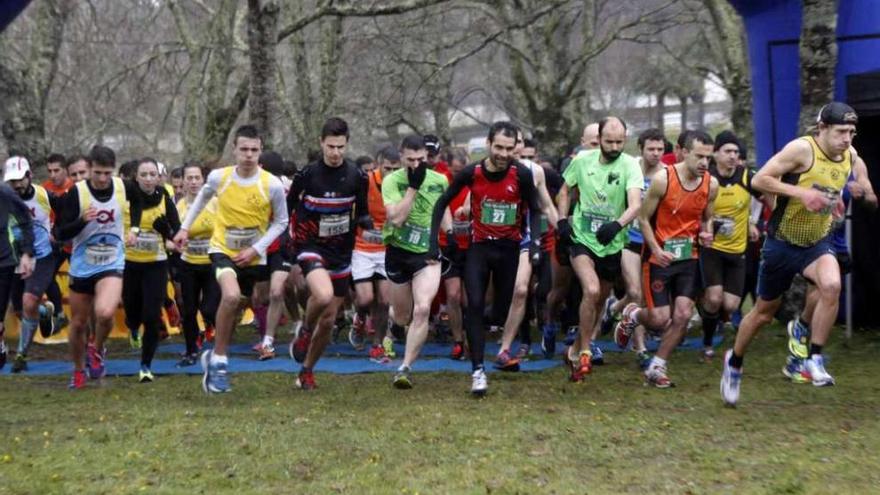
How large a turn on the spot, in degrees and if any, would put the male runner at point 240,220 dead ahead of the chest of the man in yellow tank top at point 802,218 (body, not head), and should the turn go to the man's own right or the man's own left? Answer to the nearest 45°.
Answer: approximately 135° to the man's own right

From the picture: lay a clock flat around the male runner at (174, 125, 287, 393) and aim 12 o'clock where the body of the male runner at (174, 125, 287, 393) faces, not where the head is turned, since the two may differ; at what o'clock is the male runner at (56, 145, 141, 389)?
the male runner at (56, 145, 141, 389) is roughly at 4 o'clock from the male runner at (174, 125, 287, 393).

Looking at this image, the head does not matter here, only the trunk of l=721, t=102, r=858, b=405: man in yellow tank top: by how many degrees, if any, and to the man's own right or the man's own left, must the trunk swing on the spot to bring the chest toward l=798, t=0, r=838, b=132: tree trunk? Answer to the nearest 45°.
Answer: approximately 135° to the man's own left

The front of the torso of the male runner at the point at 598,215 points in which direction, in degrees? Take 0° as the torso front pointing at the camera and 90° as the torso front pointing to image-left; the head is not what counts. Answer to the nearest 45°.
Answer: approximately 0°

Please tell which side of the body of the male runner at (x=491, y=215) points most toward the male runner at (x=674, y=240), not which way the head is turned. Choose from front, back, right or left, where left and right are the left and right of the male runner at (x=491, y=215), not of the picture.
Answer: left

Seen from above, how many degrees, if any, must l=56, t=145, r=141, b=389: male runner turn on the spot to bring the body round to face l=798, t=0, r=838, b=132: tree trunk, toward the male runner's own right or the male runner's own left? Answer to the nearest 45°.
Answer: approximately 90° to the male runner's own left

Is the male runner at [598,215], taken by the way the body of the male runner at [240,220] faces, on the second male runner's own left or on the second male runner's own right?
on the second male runner's own left

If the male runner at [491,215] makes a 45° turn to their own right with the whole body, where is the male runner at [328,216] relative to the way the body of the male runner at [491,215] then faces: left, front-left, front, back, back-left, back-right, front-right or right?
front-right

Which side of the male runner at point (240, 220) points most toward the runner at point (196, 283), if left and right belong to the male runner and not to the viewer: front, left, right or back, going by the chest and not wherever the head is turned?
back

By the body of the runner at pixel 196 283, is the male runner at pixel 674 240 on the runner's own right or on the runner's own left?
on the runner's own left

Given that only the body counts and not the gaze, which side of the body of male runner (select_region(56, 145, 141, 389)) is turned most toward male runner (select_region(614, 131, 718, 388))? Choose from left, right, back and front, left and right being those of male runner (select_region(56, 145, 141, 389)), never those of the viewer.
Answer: left

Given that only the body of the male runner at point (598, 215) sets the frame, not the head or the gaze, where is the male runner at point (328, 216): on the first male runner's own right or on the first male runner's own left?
on the first male runner's own right
